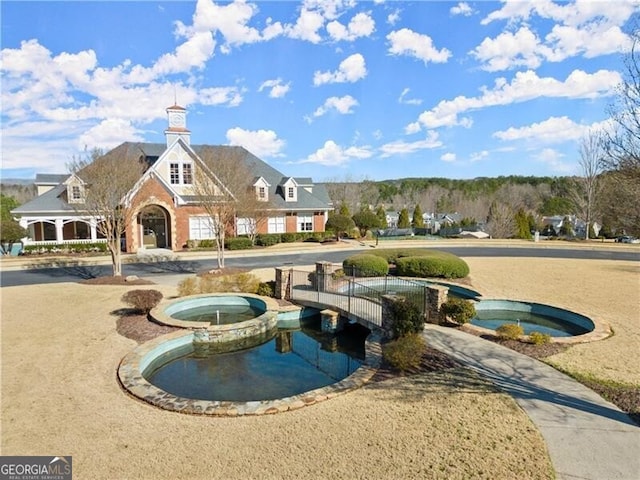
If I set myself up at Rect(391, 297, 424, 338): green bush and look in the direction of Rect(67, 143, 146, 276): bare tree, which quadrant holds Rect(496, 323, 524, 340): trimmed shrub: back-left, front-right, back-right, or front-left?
back-right

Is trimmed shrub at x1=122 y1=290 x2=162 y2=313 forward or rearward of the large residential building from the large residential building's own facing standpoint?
forward

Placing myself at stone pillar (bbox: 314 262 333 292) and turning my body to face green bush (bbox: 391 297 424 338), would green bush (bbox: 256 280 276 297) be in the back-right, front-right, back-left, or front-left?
back-right

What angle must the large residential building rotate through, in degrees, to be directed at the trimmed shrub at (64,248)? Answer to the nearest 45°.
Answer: approximately 90° to its right

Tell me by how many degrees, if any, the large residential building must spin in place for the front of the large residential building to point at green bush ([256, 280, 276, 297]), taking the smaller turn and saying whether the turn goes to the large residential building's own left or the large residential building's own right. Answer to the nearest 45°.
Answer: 0° — it already faces it

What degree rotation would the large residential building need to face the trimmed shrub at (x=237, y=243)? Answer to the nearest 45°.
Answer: approximately 45° to its left

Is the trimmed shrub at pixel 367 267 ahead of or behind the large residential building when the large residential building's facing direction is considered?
ahead

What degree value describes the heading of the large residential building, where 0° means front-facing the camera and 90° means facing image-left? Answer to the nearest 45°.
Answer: approximately 0°

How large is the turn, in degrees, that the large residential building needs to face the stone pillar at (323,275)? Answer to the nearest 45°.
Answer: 0° — it already faces it

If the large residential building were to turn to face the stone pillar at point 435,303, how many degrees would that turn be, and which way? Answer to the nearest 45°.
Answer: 0° — it already faces it

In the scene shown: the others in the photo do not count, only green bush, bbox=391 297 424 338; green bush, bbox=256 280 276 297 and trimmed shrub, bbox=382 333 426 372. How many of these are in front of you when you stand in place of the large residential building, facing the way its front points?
3
